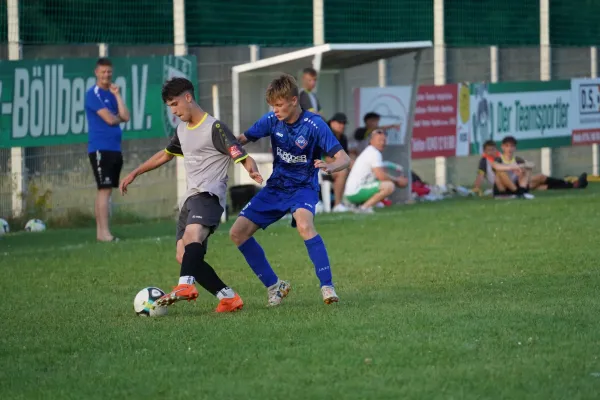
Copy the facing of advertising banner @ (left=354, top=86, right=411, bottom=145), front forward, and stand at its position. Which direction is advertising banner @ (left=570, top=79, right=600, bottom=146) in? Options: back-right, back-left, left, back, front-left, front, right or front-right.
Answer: back-left

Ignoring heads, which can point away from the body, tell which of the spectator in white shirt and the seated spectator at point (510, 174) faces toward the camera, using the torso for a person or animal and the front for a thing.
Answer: the seated spectator

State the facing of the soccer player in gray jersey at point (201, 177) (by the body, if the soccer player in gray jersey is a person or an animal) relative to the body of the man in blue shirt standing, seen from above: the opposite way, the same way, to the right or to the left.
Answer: to the right

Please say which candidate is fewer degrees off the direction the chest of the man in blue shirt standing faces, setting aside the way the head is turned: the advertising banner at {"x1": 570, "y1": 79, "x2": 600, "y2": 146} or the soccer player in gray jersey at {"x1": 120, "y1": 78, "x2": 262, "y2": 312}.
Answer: the soccer player in gray jersey

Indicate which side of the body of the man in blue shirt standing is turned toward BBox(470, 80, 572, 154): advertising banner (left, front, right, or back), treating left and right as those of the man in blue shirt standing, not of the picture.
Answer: left

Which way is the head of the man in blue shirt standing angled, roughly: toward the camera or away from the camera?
toward the camera

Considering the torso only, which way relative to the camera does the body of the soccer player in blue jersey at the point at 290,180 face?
toward the camera

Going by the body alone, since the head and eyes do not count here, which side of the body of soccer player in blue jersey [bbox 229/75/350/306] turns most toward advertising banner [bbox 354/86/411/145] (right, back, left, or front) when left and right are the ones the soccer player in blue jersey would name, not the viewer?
back

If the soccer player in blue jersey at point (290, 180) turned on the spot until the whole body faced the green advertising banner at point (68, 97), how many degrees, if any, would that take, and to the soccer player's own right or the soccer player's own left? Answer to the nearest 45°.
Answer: approximately 180°

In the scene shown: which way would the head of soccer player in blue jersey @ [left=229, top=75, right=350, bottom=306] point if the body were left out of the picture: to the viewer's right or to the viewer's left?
to the viewer's left

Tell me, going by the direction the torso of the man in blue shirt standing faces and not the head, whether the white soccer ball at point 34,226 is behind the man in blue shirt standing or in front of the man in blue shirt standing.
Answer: behind

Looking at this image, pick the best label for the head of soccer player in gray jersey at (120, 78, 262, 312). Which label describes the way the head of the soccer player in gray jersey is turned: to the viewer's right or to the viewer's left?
to the viewer's left

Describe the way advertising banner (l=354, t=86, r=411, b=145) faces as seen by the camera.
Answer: facing the viewer

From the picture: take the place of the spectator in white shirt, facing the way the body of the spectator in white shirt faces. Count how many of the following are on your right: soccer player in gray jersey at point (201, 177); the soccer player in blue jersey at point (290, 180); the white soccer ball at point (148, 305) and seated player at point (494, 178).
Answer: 3

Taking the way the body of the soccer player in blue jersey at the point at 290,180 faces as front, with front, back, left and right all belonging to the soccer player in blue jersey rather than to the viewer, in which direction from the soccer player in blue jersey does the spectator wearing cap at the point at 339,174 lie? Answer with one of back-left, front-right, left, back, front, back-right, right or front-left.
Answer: back

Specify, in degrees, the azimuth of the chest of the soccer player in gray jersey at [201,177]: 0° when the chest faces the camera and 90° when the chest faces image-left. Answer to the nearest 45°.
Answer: approximately 45°
